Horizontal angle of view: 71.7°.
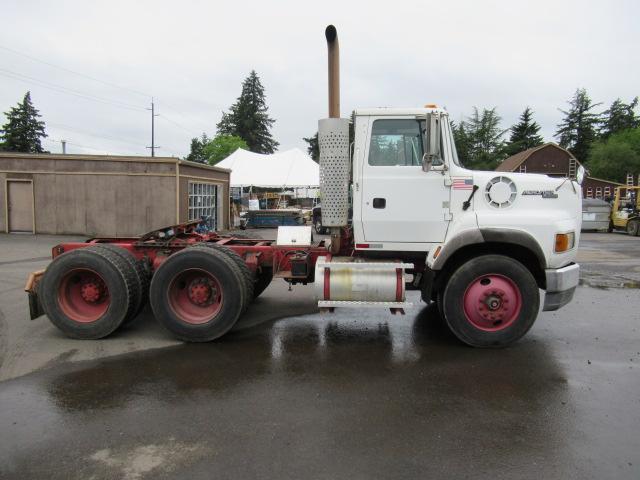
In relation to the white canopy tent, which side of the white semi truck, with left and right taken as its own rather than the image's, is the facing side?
left

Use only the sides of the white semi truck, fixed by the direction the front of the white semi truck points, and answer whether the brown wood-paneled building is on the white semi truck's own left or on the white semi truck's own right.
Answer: on the white semi truck's own left

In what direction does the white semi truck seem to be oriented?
to the viewer's right

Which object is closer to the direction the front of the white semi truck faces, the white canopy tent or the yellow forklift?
the yellow forklift

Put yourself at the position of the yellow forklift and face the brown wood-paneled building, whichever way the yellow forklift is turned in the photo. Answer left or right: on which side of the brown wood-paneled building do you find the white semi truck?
left

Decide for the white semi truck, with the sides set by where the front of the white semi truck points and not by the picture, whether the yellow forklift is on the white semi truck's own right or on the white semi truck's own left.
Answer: on the white semi truck's own left

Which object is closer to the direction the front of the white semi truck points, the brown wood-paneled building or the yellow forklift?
the yellow forklift
